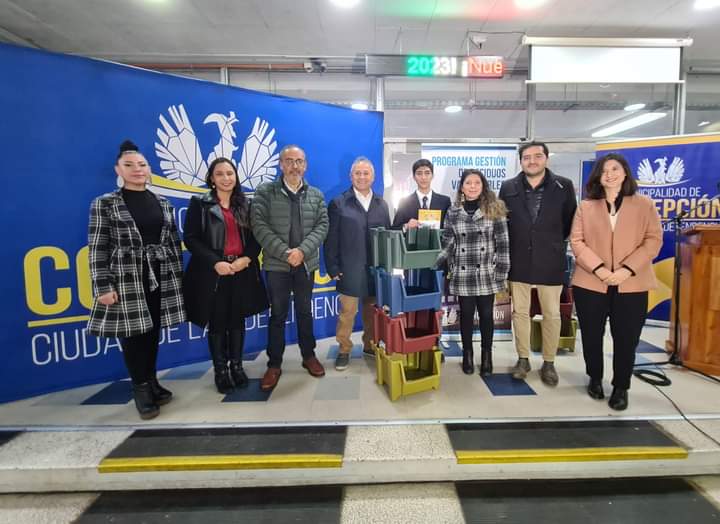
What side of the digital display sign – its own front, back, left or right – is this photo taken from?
front

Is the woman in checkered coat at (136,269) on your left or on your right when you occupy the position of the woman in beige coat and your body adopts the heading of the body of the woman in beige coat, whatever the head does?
on your right

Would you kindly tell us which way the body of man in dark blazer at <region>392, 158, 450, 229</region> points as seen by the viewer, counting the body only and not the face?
toward the camera

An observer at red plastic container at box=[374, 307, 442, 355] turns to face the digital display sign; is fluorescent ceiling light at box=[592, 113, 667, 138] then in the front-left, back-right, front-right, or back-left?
front-right

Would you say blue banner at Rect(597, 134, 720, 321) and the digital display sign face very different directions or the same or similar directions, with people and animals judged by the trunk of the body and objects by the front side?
same or similar directions

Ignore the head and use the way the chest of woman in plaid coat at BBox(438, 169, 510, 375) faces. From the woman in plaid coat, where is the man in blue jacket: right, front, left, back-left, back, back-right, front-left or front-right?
right

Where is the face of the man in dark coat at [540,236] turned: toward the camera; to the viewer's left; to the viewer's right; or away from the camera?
toward the camera

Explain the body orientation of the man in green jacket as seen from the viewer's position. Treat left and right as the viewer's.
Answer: facing the viewer

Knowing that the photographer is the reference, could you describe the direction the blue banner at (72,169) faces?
facing the viewer and to the right of the viewer

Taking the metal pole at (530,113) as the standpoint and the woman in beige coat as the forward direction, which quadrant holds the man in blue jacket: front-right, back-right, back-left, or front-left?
front-right

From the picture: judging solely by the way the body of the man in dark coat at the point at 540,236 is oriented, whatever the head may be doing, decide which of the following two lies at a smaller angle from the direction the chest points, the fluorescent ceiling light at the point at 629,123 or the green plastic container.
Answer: the green plastic container

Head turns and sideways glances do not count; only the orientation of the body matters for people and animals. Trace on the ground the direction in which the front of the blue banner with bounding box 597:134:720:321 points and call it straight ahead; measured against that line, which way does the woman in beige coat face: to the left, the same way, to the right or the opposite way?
the same way

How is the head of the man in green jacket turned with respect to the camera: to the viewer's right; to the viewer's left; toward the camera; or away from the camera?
toward the camera

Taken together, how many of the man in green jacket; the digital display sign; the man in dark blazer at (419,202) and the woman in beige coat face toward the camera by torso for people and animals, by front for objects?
4
